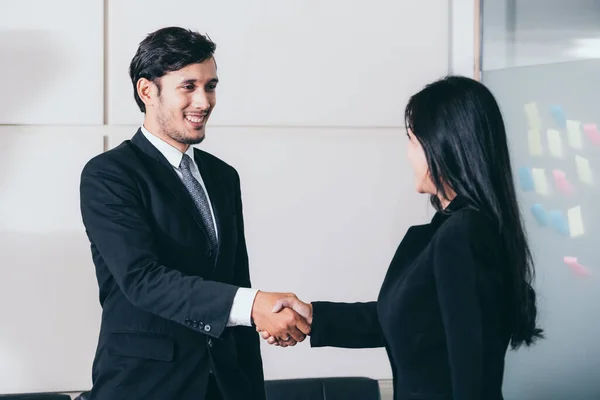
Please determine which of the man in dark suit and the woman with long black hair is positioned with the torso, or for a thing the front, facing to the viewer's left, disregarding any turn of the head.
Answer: the woman with long black hair

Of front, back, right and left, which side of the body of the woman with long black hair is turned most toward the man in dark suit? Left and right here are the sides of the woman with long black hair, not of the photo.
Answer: front

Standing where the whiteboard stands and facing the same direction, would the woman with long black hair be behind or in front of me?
in front

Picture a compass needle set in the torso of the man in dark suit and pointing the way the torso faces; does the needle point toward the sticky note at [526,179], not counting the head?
no

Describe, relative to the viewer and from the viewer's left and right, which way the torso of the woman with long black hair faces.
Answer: facing to the left of the viewer

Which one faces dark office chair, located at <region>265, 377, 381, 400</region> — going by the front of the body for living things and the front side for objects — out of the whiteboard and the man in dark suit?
the whiteboard

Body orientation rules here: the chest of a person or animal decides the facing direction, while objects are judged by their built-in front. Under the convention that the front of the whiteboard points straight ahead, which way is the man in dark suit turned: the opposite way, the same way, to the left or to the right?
to the left

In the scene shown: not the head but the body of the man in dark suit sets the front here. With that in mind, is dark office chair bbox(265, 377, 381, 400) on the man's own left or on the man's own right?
on the man's own left

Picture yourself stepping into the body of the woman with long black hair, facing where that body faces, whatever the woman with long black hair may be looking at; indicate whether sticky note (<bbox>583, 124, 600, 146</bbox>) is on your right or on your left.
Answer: on your right

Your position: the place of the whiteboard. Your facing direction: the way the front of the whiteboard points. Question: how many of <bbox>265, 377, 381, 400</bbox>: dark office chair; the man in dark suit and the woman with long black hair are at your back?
0

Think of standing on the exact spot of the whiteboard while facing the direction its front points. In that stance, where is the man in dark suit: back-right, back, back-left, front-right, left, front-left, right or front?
front

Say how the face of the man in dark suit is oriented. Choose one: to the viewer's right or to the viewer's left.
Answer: to the viewer's right

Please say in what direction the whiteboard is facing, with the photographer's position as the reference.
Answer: facing the viewer and to the left of the viewer

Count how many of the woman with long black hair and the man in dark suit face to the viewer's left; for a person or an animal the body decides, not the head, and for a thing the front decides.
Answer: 1

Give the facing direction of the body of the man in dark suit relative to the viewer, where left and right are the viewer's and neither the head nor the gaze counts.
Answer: facing the viewer and to the right of the viewer

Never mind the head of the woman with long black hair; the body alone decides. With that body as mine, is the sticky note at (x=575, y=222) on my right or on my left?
on my right

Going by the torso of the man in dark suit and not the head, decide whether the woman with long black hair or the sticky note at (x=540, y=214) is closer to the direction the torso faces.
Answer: the woman with long black hair
